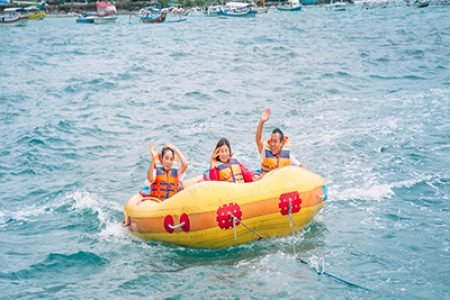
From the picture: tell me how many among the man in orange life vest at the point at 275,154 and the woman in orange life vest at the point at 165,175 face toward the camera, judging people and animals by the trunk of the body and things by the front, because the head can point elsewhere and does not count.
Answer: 2

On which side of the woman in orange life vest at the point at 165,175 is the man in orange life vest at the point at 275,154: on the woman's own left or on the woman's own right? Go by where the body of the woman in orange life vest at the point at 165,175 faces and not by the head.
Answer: on the woman's own left

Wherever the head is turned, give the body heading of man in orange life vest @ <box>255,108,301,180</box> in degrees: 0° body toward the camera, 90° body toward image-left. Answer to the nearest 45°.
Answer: approximately 0°

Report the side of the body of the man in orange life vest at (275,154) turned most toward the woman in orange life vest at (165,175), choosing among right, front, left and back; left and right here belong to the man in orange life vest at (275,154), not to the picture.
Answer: right

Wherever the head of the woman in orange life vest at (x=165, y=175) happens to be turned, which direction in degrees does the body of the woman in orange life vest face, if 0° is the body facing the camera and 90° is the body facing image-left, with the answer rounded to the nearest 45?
approximately 0°
